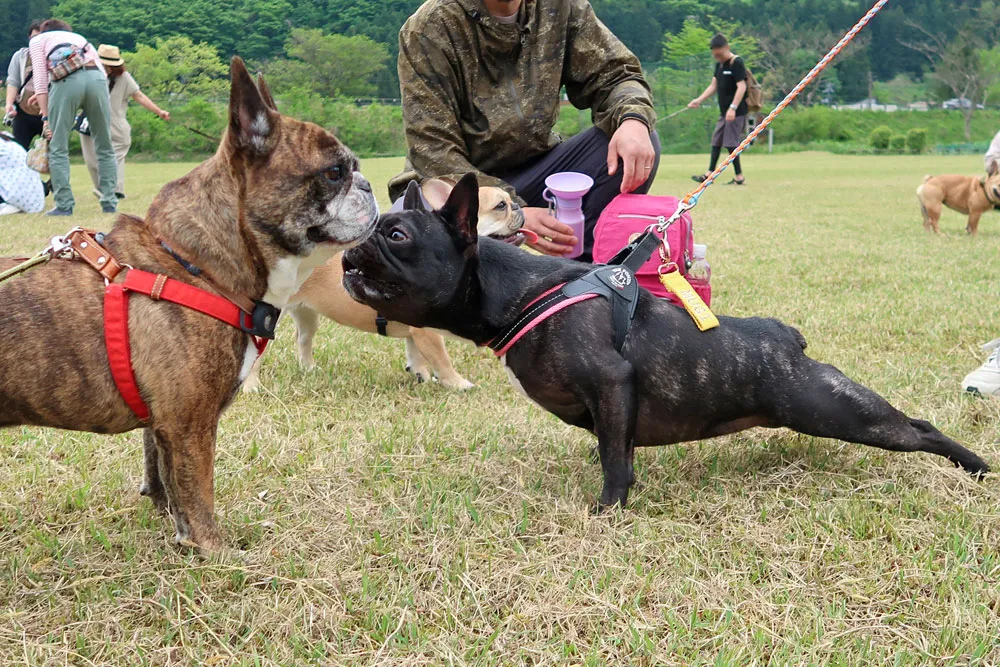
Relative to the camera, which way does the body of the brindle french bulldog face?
to the viewer's right

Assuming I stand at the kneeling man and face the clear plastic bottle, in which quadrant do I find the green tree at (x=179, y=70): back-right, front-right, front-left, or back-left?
back-left

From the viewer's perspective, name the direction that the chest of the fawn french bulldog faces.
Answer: to the viewer's right

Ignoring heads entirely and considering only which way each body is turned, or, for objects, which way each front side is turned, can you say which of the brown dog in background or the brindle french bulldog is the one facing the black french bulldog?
the brindle french bulldog

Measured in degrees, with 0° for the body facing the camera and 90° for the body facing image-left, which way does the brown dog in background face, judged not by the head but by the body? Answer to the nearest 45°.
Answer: approximately 270°

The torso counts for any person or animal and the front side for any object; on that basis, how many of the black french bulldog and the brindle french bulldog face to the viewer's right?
1

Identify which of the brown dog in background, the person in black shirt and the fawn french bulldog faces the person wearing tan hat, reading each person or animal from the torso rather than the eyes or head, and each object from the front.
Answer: the person in black shirt

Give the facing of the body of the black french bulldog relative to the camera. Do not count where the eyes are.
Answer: to the viewer's left

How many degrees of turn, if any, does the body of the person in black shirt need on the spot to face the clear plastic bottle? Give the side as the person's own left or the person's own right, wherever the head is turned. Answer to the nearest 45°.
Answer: approximately 45° to the person's own left

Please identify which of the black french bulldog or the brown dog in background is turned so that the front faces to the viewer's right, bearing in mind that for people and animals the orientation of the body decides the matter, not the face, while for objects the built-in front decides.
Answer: the brown dog in background

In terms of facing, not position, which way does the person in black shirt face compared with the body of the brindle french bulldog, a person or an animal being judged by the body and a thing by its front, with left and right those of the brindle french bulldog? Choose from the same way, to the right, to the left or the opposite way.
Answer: the opposite way

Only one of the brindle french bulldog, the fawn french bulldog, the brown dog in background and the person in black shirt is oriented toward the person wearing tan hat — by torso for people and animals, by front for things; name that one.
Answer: the person in black shirt
